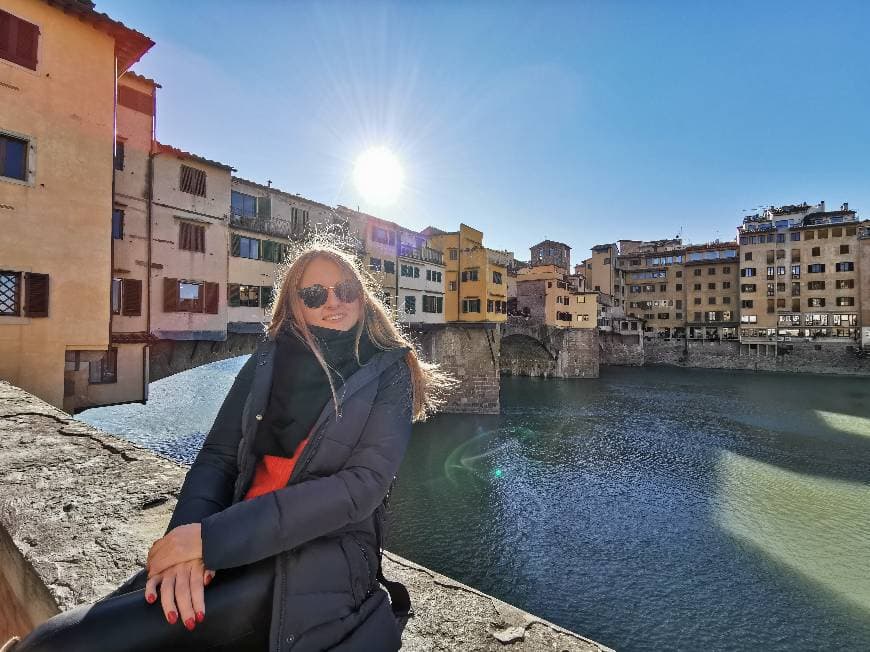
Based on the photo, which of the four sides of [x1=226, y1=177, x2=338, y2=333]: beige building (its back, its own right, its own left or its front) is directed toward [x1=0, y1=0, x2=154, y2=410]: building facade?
right

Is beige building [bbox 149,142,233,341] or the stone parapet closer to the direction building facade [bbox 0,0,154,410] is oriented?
the stone parapet

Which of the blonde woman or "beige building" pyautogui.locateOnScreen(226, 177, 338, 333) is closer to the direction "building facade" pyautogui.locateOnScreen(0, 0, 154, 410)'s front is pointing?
the blonde woman

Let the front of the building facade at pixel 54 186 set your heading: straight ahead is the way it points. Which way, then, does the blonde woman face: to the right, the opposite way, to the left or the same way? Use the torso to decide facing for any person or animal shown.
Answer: to the right

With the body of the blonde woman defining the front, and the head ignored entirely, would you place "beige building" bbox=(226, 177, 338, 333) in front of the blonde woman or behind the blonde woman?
behind

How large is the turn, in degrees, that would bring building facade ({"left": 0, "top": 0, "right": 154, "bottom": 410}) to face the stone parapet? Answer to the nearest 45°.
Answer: approximately 45° to its right

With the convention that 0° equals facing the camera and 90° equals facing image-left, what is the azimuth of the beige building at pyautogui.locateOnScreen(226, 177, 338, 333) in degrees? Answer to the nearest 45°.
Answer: approximately 315°

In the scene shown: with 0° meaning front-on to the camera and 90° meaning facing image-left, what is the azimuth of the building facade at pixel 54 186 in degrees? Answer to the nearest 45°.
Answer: approximately 315°

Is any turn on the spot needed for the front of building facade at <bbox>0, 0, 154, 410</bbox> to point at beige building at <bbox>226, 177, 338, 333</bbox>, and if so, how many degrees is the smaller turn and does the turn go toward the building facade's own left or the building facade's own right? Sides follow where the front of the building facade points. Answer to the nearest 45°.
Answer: approximately 90° to the building facade's own left

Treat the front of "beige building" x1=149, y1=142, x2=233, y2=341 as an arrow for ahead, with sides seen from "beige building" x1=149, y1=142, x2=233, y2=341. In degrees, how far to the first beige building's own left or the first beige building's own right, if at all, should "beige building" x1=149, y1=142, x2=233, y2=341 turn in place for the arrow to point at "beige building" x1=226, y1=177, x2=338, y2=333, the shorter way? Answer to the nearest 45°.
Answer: approximately 90° to the first beige building's own left

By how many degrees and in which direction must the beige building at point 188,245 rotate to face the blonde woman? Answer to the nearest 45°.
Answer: approximately 45° to its right

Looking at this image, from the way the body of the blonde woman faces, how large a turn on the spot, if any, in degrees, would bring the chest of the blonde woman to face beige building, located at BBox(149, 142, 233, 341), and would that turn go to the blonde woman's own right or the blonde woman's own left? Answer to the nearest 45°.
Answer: approximately 135° to the blonde woman's own right
